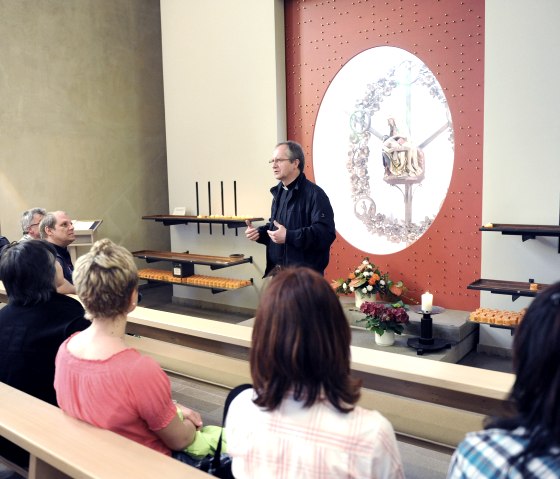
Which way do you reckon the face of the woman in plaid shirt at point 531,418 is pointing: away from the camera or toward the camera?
away from the camera

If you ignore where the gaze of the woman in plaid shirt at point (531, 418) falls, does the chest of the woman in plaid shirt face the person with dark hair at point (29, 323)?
no

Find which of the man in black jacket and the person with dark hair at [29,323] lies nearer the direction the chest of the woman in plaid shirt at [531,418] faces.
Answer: the man in black jacket

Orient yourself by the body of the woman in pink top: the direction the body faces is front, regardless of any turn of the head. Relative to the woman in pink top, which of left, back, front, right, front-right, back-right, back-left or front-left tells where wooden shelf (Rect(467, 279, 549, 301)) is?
front

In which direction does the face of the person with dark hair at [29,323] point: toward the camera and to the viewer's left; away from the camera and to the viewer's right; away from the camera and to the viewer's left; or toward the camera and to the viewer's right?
away from the camera and to the viewer's right

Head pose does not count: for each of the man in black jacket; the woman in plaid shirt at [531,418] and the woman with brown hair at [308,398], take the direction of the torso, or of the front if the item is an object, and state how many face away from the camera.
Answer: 2

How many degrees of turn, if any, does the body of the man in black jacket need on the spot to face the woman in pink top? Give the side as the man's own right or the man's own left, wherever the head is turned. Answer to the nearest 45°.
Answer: approximately 45° to the man's own left

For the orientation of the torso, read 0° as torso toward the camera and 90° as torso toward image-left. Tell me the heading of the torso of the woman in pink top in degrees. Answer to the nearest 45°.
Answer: approximately 225°

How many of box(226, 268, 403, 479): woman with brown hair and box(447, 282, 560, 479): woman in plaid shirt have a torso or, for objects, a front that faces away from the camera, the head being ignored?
2

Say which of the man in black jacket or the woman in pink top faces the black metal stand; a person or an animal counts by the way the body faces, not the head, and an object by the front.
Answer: the woman in pink top

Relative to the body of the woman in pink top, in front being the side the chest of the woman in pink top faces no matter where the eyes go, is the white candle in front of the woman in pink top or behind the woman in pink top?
in front

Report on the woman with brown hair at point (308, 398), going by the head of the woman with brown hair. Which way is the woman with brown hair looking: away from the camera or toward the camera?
away from the camera

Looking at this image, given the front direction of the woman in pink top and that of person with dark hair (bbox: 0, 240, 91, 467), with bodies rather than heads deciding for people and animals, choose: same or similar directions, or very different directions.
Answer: same or similar directions

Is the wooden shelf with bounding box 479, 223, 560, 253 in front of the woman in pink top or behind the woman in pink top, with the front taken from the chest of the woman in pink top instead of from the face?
in front

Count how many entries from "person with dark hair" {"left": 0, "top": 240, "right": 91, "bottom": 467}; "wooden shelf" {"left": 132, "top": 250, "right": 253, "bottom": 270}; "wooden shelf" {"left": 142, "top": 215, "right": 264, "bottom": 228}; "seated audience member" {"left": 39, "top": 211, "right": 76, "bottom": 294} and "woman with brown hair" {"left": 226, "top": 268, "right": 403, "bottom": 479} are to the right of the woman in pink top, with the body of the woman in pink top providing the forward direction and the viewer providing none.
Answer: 1

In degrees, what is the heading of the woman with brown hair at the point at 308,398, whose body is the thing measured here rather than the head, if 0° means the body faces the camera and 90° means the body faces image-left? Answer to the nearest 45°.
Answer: approximately 180°

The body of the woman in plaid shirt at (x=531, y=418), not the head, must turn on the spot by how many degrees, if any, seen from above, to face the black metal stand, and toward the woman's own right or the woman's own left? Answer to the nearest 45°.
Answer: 0° — they already face it

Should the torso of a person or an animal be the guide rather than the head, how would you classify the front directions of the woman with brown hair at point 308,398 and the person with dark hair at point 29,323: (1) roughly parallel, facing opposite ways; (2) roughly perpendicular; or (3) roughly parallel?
roughly parallel

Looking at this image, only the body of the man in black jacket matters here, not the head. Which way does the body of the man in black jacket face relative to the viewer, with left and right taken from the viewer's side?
facing the viewer and to the left of the viewer

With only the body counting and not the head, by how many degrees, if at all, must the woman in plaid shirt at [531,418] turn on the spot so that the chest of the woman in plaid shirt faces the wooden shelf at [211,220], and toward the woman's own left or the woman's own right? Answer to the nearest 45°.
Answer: approximately 45° to the woman's own left
